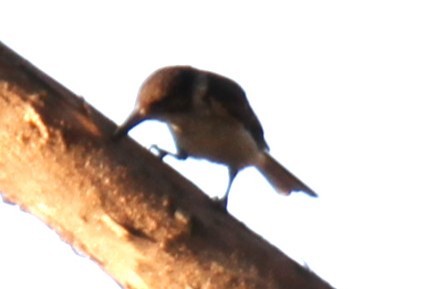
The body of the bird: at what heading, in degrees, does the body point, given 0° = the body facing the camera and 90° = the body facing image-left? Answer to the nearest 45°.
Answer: approximately 90°
